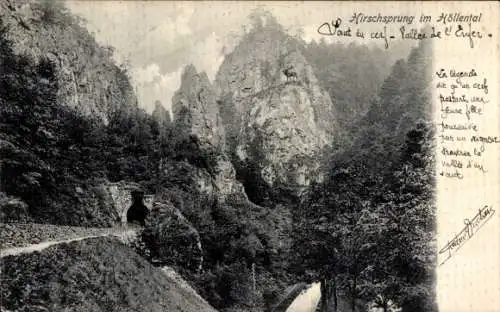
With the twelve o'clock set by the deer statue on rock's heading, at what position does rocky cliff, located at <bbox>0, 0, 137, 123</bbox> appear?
The rocky cliff is roughly at 10 o'clock from the deer statue on rock.

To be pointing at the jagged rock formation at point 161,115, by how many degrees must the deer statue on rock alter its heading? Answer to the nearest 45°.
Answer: approximately 45° to its left

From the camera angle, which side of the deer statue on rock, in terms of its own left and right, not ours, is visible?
left
